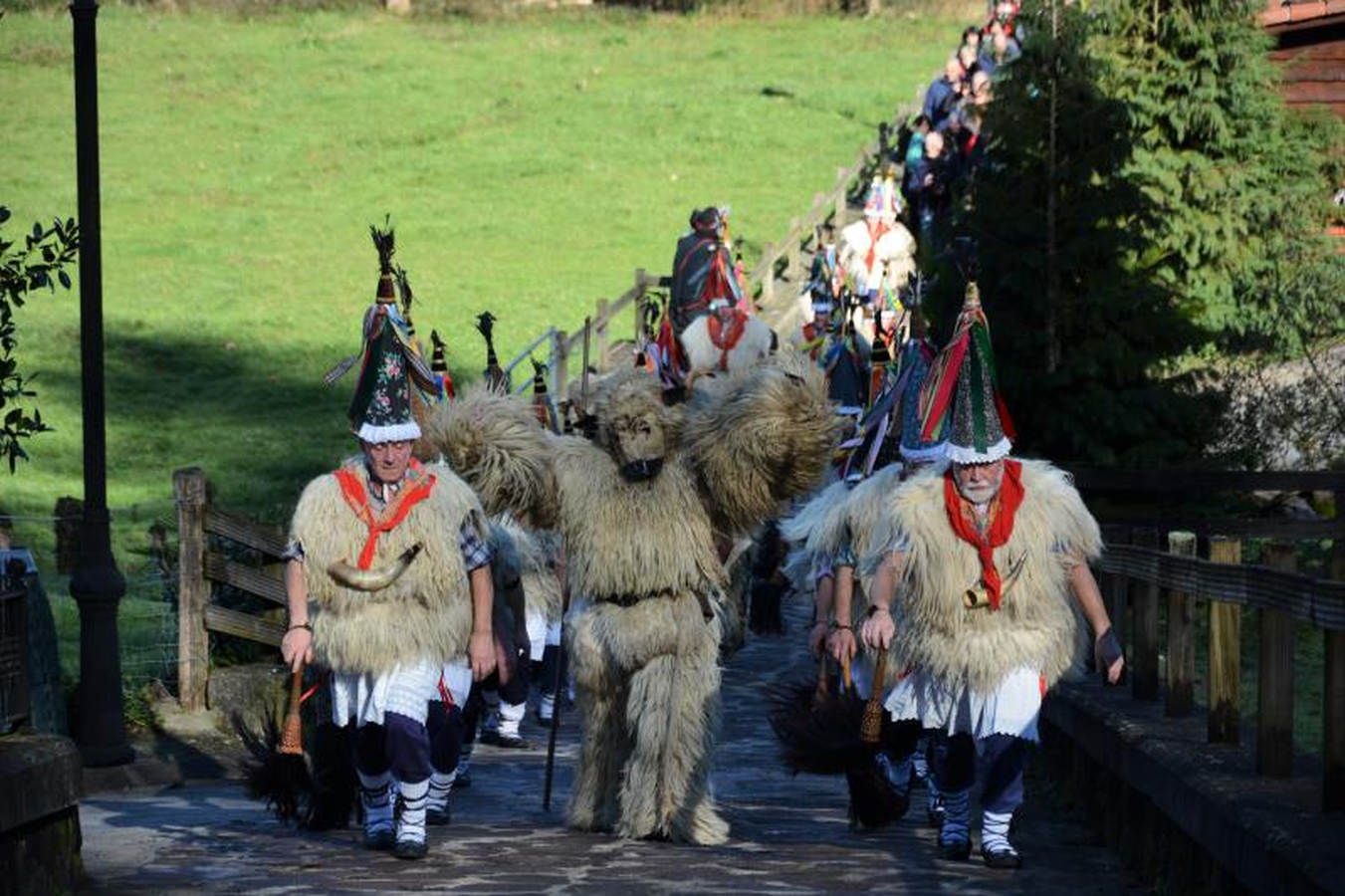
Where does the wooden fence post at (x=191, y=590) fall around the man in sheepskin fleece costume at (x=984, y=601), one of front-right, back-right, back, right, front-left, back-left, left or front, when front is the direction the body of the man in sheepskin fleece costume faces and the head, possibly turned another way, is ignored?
back-right

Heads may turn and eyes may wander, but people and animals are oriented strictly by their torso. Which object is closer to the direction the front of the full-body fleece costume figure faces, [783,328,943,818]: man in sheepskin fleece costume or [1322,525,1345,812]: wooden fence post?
the wooden fence post

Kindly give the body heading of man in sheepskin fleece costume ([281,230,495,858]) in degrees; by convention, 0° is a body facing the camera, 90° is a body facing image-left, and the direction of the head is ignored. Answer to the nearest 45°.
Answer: approximately 0°

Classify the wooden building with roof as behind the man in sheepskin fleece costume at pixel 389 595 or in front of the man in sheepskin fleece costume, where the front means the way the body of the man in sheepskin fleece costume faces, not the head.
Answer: behind
